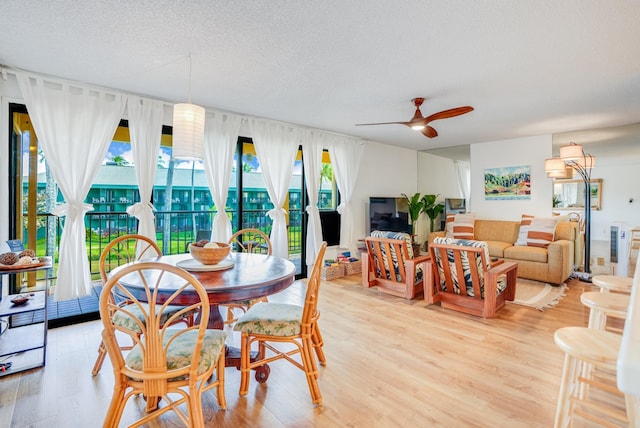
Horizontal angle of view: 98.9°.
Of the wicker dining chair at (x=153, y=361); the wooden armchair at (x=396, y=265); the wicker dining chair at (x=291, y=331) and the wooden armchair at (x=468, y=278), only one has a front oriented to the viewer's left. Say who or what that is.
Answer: the wicker dining chair at (x=291, y=331)

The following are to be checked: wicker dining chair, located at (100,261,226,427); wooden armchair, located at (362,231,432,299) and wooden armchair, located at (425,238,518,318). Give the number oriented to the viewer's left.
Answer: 0

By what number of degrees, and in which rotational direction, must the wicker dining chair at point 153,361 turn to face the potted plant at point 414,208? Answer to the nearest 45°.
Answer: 0° — it already faces it

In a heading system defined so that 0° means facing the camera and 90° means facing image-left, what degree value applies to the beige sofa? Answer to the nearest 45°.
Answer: approximately 45°

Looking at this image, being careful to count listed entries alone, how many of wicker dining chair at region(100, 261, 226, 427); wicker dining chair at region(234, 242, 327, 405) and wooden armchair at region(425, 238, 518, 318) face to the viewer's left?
1

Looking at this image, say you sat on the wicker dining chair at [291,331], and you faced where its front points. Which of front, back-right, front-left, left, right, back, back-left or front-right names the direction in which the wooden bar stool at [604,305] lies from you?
back

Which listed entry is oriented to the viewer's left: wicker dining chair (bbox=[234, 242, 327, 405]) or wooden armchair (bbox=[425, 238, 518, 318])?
the wicker dining chair

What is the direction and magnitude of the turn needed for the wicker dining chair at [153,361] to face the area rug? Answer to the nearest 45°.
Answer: approximately 45° to its right

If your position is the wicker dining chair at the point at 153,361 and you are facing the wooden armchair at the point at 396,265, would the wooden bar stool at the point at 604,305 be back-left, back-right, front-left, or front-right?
front-right

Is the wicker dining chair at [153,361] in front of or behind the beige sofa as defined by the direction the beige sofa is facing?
in front

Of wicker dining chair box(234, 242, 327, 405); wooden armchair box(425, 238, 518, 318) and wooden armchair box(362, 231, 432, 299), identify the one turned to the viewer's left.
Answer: the wicker dining chair

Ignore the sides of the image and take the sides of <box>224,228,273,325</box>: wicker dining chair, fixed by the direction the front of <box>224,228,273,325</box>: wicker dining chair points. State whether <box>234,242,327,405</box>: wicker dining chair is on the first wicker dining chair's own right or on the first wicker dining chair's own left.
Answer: on the first wicker dining chair's own left

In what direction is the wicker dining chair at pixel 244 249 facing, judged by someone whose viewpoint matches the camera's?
facing the viewer and to the left of the viewer

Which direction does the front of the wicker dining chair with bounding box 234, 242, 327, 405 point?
to the viewer's left

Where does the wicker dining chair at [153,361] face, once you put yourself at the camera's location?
facing away from the viewer and to the right of the viewer

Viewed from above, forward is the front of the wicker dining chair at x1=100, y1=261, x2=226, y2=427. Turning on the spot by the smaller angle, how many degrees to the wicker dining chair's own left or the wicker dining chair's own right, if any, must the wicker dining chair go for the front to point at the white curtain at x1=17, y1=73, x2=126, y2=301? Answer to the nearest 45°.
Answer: approximately 45° to the wicker dining chair's own left
